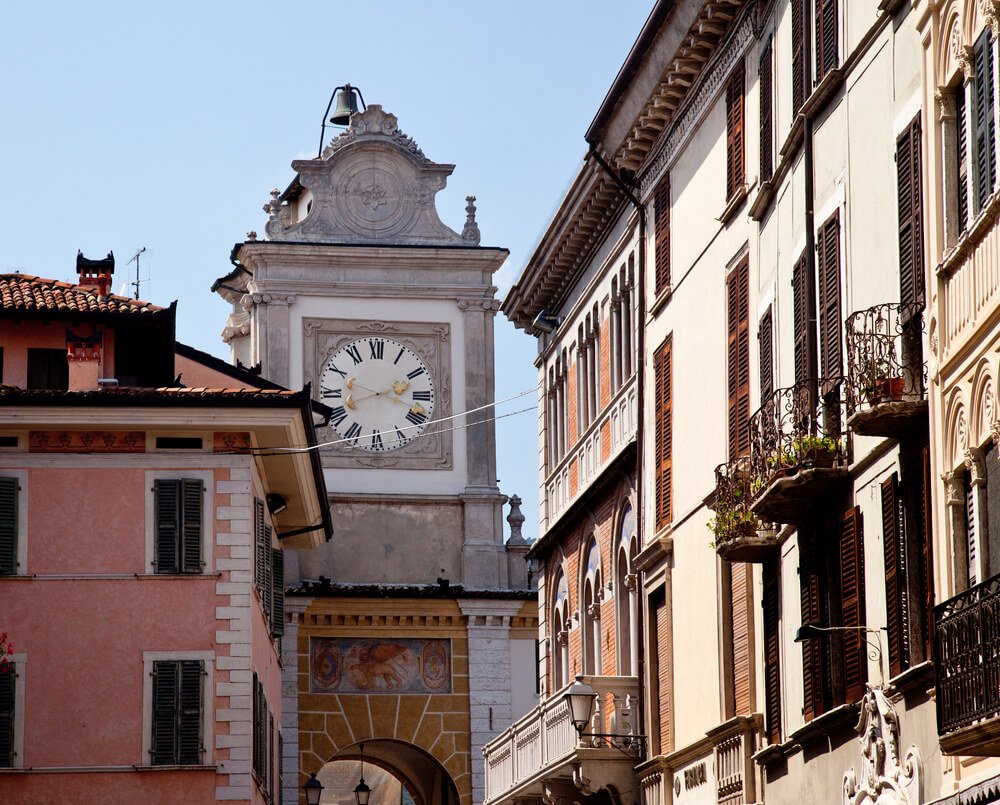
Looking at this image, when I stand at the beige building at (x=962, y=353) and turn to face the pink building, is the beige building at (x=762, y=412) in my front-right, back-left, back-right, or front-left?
front-right

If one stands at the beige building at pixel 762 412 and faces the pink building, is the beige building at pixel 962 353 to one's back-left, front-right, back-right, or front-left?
back-left

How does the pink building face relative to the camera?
toward the camera

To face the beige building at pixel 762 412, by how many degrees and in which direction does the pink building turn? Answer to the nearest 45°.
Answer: approximately 45° to its left

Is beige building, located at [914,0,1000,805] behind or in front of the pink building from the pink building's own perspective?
in front
